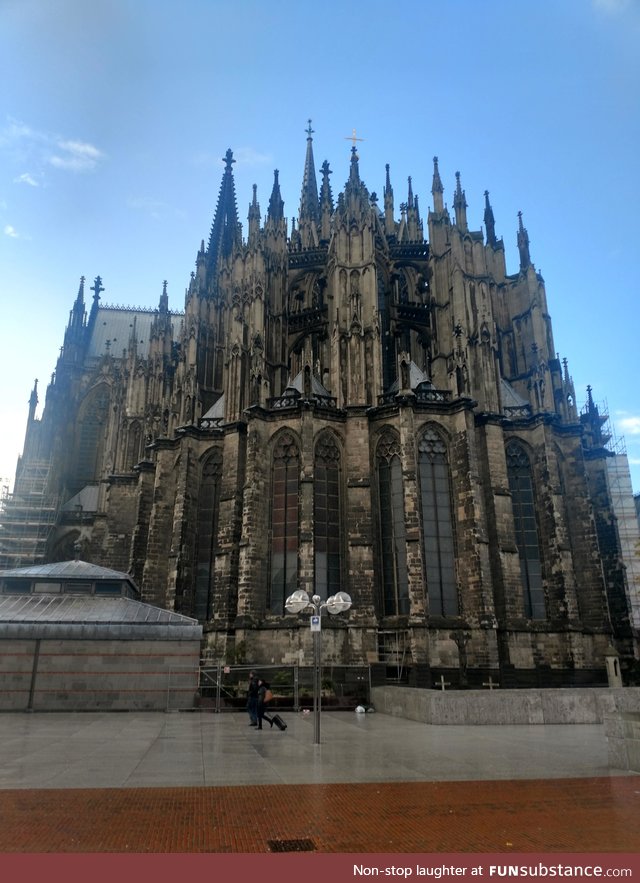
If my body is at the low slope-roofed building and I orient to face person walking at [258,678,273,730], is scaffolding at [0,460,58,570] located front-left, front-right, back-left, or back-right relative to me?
back-left

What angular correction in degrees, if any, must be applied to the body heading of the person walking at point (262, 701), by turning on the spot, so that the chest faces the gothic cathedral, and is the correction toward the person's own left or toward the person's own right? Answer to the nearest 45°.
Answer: approximately 135° to the person's own right

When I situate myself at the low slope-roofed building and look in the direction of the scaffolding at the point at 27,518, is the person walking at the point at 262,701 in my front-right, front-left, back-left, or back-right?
back-right

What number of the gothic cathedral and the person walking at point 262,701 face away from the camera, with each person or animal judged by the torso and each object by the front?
1

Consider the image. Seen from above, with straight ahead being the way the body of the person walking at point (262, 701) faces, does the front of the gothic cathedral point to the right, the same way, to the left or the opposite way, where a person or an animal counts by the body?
to the right

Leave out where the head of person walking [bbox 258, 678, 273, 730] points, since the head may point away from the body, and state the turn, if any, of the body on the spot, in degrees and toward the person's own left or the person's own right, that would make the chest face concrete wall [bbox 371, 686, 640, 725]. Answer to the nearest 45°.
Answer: approximately 180°

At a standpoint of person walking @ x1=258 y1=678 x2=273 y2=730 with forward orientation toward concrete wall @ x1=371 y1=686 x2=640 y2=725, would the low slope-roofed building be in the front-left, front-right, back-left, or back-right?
back-left

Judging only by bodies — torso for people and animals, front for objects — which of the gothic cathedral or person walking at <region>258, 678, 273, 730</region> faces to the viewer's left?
the person walking

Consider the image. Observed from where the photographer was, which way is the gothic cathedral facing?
facing away from the viewer

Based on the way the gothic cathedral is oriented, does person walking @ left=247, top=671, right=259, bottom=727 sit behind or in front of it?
behind

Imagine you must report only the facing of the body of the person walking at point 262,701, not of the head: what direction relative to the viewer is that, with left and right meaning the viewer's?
facing to the left of the viewer

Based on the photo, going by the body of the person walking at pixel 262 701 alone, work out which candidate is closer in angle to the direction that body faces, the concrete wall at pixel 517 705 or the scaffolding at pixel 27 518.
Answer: the scaffolding
